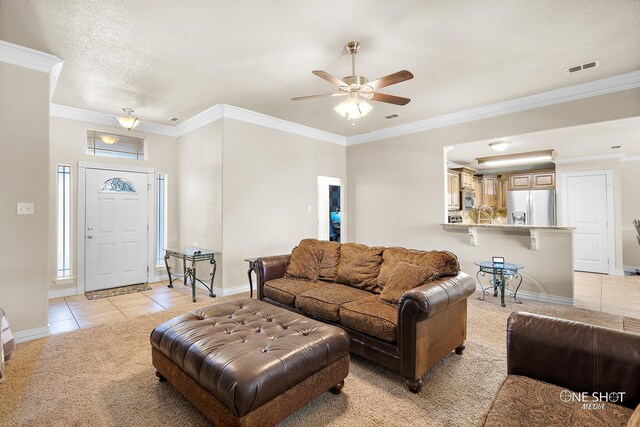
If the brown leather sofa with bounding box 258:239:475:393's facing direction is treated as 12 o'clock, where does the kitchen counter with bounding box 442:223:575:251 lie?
The kitchen counter is roughly at 6 o'clock from the brown leather sofa.

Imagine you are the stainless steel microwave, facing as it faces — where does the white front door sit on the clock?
The white front door is roughly at 3 o'clock from the stainless steel microwave.

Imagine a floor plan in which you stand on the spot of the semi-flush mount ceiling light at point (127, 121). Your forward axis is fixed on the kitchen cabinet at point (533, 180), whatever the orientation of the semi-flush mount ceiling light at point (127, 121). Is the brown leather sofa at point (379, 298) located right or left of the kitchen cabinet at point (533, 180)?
right

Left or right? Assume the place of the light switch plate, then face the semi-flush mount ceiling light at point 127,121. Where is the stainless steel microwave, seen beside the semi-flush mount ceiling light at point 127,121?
right

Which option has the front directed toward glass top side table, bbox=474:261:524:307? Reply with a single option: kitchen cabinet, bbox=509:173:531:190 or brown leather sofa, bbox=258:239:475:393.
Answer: the kitchen cabinet

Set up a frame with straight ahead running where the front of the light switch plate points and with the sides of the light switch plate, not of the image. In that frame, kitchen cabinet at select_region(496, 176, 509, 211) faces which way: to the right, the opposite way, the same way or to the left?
to the right

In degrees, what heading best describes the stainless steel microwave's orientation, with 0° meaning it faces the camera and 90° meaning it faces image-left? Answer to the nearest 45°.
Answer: approximately 315°

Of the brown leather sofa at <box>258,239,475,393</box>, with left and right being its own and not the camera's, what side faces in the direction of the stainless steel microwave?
back

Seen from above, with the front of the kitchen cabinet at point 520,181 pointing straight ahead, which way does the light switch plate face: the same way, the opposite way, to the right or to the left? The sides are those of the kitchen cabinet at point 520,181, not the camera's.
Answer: to the left

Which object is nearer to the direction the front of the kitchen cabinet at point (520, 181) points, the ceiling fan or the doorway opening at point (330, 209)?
the ceiling fan
